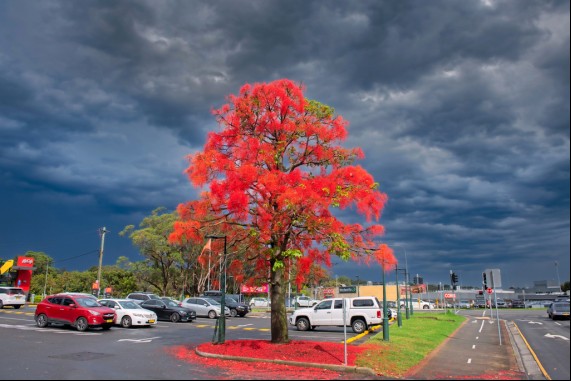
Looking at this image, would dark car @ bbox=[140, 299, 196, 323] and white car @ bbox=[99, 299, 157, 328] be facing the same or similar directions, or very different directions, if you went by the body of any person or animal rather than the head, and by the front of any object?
same or similar directions

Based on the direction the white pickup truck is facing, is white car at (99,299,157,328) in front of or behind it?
in front

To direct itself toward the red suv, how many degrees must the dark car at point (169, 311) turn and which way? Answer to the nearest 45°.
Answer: approximately 90° to its right

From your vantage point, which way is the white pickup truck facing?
to the viewer's left
